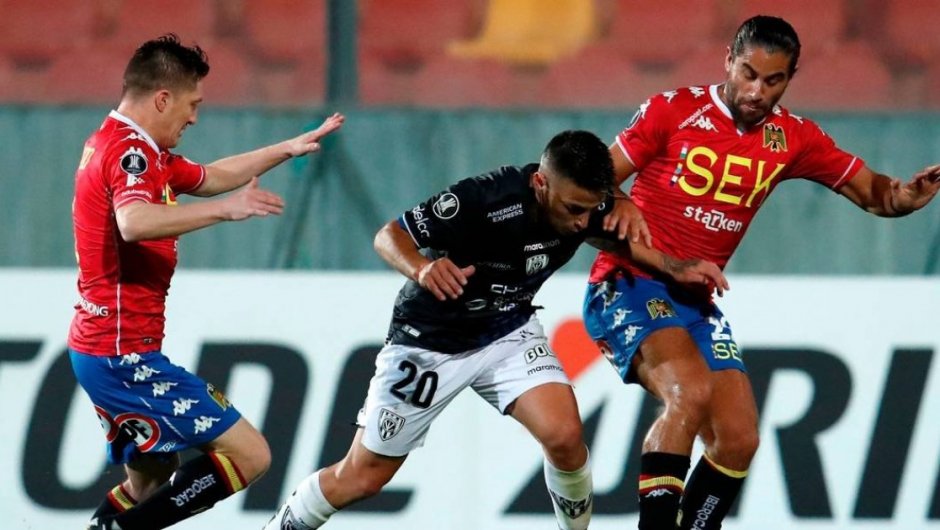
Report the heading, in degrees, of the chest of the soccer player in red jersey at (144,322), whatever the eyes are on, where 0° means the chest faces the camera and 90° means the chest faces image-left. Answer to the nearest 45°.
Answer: approximately 270°

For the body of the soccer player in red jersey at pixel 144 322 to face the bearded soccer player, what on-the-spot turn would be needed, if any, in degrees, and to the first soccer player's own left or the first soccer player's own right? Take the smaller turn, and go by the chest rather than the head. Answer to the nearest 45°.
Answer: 0° — they already face them

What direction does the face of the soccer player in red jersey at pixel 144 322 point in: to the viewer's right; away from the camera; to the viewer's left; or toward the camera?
to the viewer's right
